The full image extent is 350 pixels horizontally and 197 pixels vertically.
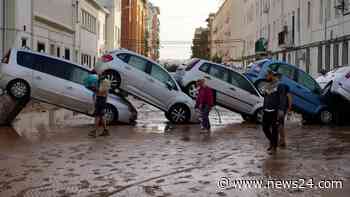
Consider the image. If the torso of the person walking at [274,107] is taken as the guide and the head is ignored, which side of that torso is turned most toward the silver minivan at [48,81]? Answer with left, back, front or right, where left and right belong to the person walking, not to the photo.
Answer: right

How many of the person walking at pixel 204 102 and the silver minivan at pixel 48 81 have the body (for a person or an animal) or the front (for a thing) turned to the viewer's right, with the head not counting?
1

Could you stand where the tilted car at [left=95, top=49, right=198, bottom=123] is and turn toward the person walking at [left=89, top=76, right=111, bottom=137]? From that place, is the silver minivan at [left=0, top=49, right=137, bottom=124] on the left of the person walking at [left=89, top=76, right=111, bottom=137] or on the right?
right

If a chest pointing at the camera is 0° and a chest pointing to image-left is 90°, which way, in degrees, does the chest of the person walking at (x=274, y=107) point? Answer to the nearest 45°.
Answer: approximately 45°

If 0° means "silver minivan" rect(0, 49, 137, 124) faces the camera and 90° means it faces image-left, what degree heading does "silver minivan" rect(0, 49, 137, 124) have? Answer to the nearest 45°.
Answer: approximately 270°

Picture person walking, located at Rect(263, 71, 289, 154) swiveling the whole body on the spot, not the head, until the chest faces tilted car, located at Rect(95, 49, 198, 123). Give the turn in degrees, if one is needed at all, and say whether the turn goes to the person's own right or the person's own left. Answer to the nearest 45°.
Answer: approximately 90° to the person's own right

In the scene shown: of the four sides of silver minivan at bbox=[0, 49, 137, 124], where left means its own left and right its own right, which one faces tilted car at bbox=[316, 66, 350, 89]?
front

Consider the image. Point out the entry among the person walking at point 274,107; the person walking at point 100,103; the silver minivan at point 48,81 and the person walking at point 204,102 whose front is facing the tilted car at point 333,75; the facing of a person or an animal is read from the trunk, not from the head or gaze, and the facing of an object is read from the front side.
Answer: the silver minivan
